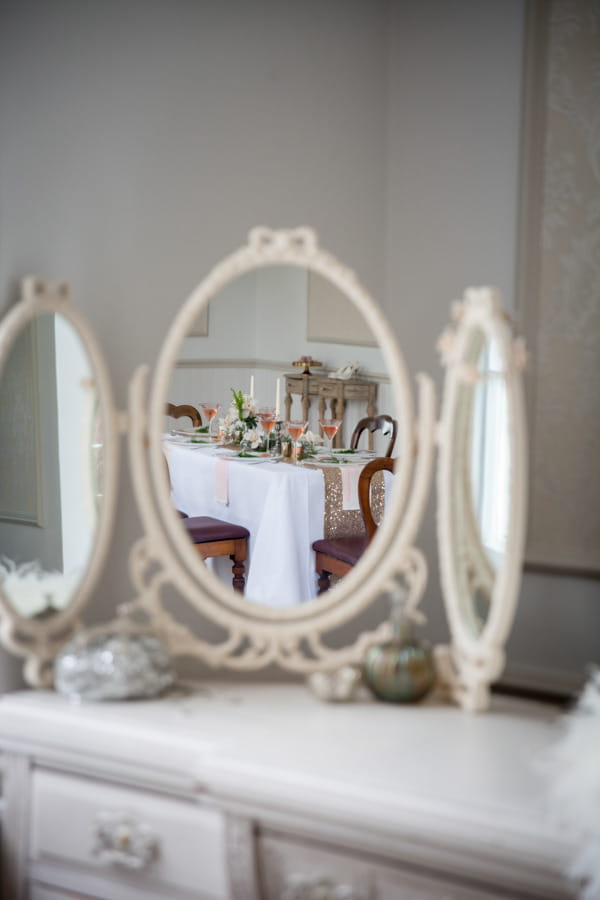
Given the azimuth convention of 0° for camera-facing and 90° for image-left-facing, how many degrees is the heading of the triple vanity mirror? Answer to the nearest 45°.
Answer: approximately 0°

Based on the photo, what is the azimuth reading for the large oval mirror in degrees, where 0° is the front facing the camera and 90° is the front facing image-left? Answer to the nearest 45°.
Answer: approximately 0°
